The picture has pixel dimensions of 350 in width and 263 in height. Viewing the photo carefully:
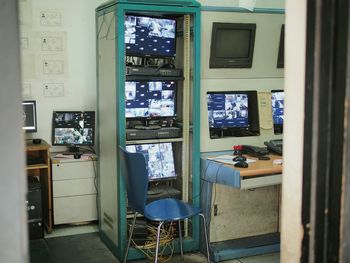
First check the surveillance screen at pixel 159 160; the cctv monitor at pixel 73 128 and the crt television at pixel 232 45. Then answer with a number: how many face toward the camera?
3

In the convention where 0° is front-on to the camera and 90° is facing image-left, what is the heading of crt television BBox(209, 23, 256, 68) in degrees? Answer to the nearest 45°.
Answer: approximately 0°

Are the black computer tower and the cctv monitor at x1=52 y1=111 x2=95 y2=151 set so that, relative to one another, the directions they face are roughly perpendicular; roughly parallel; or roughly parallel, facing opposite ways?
roughly parallel

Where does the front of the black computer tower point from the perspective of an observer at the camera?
facing the viewer

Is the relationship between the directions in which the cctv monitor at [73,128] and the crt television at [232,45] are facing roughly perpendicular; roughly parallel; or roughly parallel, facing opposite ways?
roughly parallel

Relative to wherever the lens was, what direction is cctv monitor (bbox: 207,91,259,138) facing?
facing the viewer and to the left of the viewer

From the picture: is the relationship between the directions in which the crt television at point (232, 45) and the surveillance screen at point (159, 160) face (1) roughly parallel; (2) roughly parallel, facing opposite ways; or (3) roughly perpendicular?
roughly parallel

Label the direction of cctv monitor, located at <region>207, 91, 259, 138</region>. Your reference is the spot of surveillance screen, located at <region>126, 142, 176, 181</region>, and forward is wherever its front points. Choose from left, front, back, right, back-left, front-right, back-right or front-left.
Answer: left

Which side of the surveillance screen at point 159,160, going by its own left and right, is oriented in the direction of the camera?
front

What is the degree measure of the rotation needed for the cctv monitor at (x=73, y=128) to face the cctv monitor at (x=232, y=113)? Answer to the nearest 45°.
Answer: approximately 45° to its left
